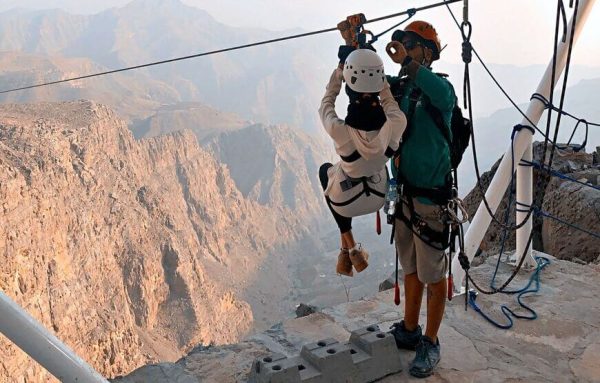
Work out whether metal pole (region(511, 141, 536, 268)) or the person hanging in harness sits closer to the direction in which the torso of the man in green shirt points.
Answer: the person hanging in harness

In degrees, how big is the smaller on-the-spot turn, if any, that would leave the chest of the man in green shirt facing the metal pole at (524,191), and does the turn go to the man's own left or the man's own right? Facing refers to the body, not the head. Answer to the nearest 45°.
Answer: approximately 180°

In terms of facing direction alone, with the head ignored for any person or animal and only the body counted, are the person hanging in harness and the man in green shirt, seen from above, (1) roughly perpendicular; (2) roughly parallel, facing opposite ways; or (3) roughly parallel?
roughly perpendicular

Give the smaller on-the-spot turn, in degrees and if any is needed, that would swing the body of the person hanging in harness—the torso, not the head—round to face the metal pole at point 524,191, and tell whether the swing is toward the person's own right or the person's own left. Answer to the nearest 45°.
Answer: approximately 90° to the person's own right

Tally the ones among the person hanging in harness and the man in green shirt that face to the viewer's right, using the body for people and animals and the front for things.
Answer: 0

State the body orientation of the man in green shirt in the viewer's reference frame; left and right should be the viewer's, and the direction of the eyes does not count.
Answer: facing the viewer and to the left of the viewer

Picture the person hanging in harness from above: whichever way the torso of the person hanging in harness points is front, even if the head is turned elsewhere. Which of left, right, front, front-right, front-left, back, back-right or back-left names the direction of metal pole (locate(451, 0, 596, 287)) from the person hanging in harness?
right

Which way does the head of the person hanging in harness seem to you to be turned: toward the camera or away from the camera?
away from the camera

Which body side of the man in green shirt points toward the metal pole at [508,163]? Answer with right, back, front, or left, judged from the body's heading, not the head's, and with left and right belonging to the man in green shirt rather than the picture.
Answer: back

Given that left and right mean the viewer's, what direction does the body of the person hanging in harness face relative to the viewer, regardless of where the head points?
facing away from the viewer and to the left of the viewer

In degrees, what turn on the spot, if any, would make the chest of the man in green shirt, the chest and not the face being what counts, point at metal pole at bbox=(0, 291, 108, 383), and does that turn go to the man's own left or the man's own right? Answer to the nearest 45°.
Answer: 0° — they already face it
